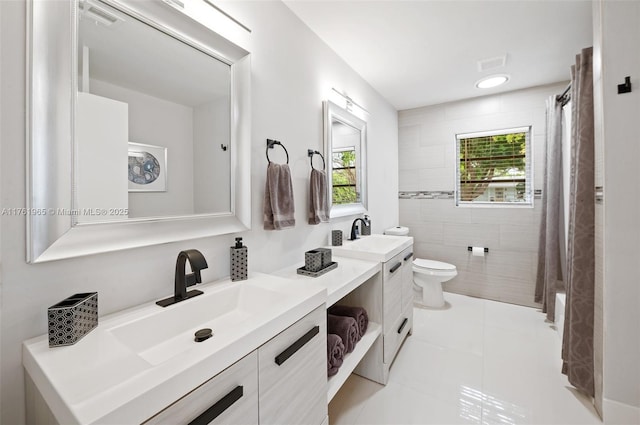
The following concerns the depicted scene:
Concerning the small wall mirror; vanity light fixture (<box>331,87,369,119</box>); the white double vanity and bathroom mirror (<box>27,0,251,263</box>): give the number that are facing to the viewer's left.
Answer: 0

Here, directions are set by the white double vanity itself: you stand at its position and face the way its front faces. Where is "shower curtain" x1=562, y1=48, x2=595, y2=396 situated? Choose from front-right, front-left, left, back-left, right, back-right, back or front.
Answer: front-left

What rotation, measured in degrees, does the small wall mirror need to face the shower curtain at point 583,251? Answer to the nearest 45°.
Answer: approximately 45° to its left

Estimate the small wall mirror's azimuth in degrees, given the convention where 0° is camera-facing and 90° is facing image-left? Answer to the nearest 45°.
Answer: approximately 315°

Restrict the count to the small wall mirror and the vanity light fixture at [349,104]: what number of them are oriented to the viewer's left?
0

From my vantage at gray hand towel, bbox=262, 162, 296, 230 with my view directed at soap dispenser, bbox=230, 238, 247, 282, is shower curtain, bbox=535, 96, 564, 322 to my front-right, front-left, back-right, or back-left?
back-left

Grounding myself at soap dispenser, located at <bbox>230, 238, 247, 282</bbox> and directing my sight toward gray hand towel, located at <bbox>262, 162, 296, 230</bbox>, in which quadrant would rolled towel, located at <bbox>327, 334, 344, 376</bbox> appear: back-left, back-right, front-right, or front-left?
front-right

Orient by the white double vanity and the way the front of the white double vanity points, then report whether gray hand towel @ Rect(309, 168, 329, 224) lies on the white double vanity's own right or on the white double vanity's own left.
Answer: on the white double vanity's own left

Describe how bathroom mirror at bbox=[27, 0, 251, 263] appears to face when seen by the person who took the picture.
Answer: facing the viewer and to the right of the viewer

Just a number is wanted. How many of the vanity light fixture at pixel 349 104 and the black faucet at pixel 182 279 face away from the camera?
0

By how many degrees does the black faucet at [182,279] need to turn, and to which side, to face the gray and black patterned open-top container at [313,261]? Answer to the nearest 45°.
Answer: approximately 45° to its left

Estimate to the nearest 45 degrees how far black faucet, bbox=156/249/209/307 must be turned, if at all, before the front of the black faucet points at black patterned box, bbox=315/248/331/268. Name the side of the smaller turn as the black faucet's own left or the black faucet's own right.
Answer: approximately 45° to the black faucet's own left
